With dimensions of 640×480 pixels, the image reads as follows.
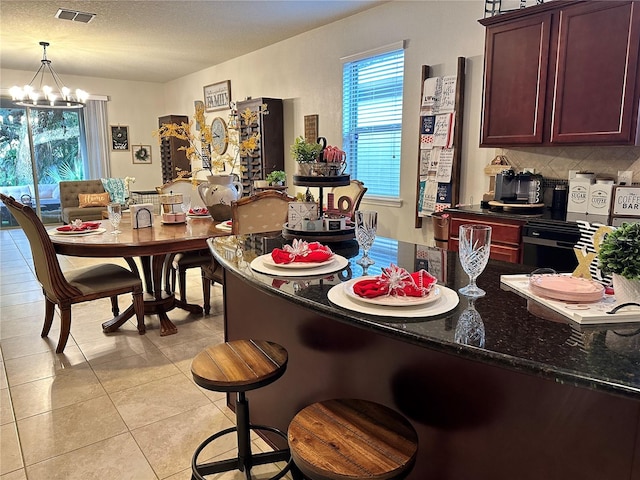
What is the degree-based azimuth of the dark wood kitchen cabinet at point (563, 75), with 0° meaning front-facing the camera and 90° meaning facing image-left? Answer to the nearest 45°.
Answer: approximately 45°

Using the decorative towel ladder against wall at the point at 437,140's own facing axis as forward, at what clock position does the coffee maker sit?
The coffee maker is roughly at 9 o'clock from the decorative towel ladder against wall.

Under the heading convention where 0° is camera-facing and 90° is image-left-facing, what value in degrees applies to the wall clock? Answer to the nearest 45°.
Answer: approximately 45°

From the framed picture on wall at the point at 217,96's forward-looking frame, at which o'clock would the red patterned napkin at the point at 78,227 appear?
The red patterned napkin is roughly at 11 o'clock from the framed picture on wall.

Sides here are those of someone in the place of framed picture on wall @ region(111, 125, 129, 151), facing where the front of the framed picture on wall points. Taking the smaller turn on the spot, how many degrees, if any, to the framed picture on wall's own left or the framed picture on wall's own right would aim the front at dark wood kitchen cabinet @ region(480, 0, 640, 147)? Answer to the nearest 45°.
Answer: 0° — it already faces it

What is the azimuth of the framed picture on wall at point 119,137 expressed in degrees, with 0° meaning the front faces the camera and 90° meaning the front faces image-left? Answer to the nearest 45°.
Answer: approximately 0°

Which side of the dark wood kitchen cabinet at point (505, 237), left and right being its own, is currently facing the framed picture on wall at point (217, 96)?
right
